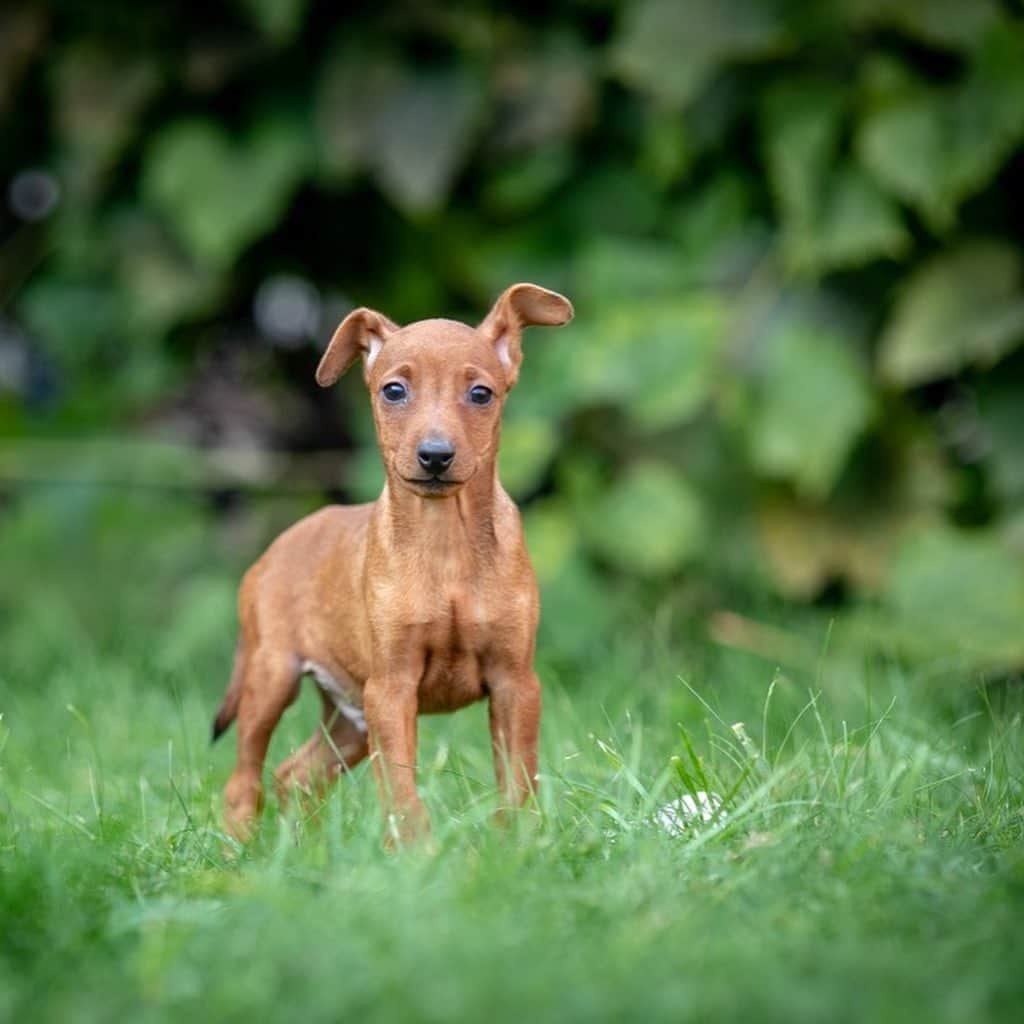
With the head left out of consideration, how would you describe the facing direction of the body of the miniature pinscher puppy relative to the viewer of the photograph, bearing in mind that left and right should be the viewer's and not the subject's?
facing the viewer and to the right of the viewer
